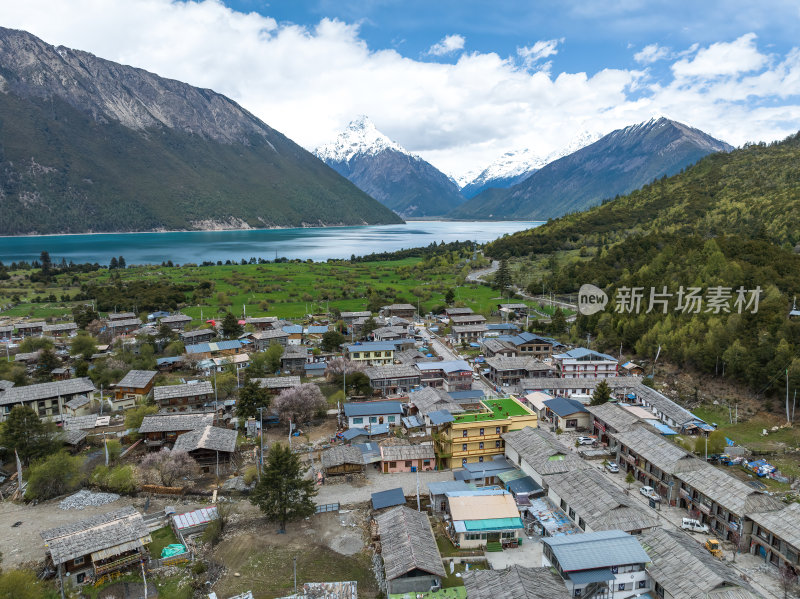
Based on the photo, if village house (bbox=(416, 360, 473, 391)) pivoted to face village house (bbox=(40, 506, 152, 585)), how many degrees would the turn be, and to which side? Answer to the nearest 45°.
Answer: approximately 45° to its right

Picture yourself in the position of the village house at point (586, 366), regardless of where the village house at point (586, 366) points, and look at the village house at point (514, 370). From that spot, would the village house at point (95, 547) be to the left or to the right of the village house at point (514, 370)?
left

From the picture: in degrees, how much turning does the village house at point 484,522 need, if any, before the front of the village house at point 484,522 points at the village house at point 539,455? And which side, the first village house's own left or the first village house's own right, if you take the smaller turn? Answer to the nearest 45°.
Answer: approximately 135° to the first village house's own left

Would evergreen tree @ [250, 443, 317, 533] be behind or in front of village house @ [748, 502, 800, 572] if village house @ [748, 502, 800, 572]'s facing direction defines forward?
in front

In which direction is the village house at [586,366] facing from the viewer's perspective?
toward the camera

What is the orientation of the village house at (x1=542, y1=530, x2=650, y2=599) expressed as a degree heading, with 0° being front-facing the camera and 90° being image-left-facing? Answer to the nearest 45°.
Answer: approximately 0°

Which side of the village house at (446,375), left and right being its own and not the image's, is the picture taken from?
front

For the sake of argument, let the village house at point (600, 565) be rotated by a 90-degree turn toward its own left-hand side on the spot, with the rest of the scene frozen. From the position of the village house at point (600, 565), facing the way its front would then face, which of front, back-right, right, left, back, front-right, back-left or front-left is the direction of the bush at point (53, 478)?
back

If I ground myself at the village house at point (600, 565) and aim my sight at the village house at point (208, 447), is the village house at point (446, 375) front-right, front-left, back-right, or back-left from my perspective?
front-right

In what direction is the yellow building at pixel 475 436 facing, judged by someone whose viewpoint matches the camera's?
facing the viewer

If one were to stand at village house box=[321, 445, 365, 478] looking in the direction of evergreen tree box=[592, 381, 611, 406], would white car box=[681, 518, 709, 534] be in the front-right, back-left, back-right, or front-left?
front-right

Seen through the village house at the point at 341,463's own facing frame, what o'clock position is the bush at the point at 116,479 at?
The bush is roughly at 3 o'clock from the village house.

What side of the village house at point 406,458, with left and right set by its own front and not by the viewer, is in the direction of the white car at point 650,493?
left

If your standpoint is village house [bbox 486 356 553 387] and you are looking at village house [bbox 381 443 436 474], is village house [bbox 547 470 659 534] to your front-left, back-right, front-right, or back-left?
front-left
